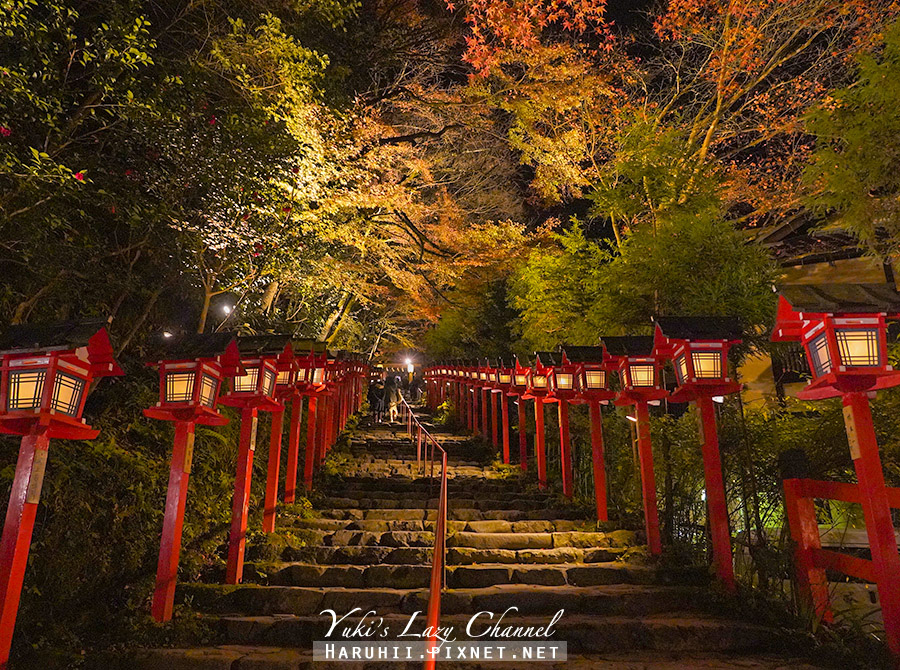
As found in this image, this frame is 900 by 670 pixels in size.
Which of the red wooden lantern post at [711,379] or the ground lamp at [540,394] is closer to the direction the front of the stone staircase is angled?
the red wooden lantern post

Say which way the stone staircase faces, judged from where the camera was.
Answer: facing the viewer

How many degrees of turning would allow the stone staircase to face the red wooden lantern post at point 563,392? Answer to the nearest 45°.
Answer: approximately 135° to its left

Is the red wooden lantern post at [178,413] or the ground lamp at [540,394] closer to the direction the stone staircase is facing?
the red wooden lantern post

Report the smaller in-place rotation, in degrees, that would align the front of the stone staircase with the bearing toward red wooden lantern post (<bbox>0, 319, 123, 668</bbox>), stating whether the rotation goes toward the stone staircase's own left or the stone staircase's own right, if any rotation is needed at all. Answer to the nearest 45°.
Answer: approximately 45° to the stone staircase's own right

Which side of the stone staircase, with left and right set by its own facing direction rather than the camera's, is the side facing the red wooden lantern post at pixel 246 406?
right

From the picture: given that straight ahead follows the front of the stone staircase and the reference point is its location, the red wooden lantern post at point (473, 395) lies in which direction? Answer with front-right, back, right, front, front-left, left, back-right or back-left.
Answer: back

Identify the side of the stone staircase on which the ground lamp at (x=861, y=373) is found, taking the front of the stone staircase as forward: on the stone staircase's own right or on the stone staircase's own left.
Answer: on the stone staircase's own left

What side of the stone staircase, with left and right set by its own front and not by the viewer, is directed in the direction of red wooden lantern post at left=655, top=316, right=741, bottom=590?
left

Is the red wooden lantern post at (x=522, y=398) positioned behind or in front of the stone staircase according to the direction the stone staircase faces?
behind

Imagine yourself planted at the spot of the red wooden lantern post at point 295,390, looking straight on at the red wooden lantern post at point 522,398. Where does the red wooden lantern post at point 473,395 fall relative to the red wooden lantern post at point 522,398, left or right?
left

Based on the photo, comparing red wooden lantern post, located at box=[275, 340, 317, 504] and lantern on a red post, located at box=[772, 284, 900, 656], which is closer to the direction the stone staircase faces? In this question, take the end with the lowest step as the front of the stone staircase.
the lantern on a red post

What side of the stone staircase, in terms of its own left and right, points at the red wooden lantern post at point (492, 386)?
back

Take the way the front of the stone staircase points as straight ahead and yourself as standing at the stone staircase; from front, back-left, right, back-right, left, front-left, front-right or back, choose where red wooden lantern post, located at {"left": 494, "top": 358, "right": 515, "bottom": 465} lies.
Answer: back

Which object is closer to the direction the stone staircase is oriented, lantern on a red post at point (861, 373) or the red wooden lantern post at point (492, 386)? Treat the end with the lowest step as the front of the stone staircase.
the lantern on a red post
